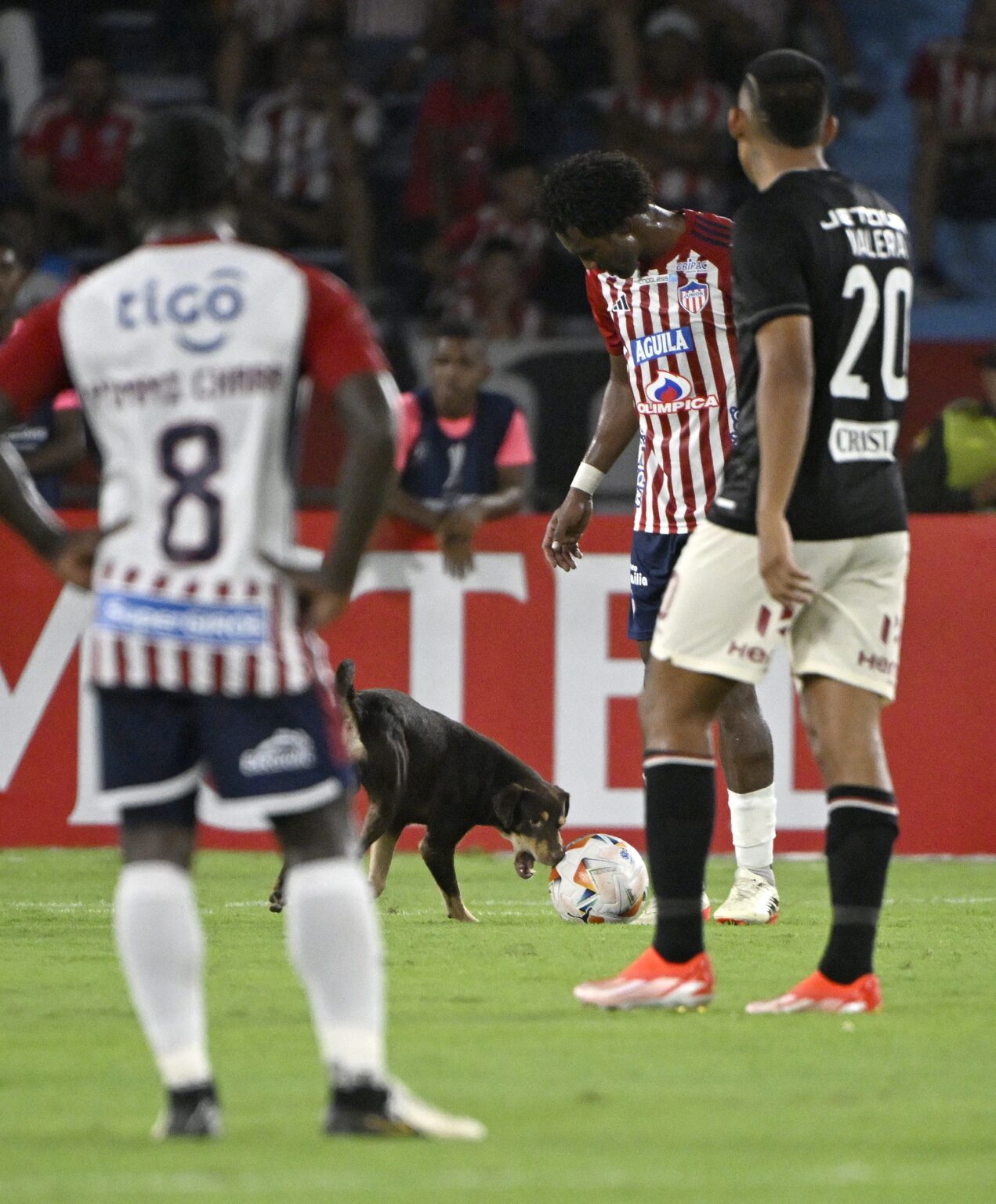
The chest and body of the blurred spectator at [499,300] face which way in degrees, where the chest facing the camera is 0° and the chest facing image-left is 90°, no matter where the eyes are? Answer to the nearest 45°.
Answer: approximately 0°

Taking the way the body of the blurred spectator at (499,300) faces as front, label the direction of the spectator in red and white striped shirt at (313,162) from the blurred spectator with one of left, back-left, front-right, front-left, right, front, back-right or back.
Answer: back-right

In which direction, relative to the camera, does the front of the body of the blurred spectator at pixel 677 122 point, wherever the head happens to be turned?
toward the camera

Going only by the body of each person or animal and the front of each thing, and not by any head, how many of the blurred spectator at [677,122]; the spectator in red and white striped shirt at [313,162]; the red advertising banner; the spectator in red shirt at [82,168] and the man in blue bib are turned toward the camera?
5

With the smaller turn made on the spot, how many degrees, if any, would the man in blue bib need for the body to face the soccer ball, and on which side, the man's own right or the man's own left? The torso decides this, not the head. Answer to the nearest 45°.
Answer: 0° — they already face it

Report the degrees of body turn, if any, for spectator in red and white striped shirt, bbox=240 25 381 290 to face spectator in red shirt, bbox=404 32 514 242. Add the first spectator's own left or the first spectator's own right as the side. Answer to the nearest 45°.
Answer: approximately 90° to the first spectator's own left

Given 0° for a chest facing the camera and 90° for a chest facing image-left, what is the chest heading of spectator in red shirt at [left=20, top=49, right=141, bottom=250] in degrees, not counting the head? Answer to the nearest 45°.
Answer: approximately 0°

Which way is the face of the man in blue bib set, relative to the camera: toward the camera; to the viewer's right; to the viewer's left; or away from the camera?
toward the camera

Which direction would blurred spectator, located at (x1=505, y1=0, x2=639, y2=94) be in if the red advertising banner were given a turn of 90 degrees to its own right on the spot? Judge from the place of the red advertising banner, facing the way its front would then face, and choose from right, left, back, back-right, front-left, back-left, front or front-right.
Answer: right

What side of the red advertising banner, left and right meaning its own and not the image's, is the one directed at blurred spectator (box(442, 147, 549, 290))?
back

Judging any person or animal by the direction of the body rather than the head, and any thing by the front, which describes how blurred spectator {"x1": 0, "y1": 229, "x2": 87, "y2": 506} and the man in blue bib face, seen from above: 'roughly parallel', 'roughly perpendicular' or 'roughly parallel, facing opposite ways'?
roughly parallel

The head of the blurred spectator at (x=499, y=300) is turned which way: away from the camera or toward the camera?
toward the camera

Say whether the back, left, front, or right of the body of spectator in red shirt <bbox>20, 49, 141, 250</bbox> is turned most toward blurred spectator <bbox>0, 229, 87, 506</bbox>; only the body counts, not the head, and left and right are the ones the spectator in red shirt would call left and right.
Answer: front

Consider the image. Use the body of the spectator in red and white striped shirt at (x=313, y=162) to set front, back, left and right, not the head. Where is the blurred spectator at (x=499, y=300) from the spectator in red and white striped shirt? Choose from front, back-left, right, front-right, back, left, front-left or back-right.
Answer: front-left

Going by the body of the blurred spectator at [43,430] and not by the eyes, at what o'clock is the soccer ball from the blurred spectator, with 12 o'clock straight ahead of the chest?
The soccer ball is roughly at 11 o'clock from the blurred spectator.

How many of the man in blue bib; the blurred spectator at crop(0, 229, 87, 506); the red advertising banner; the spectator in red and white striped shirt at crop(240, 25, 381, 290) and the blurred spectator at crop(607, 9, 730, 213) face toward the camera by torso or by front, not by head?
5

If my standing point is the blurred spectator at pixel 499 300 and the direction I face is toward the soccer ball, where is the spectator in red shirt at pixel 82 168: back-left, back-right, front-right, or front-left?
back-right

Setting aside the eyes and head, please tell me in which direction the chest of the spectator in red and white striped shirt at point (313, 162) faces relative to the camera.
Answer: toward the camera

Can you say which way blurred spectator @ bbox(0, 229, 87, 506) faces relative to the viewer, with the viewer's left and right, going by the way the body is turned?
facing the viewer
